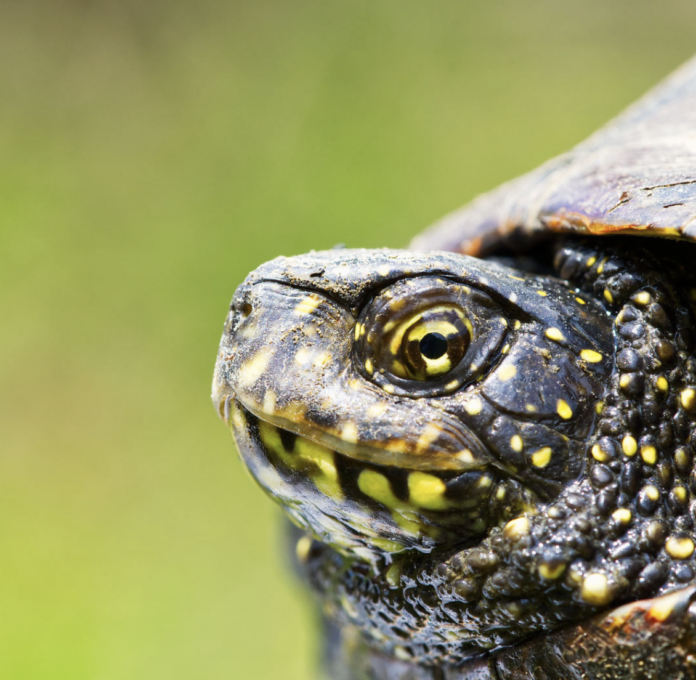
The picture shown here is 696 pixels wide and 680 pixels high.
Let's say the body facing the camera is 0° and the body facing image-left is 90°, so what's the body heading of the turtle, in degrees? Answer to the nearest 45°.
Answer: approximately 90°
